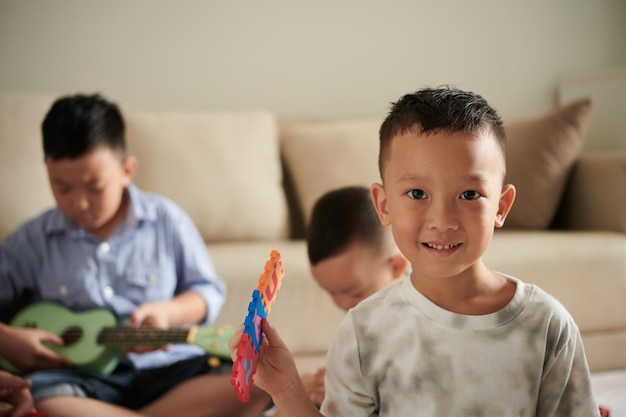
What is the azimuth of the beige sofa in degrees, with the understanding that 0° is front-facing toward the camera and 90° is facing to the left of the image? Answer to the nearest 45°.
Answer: approximately 0°
